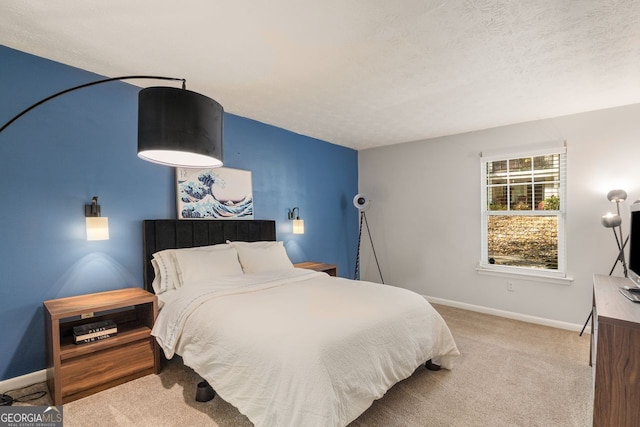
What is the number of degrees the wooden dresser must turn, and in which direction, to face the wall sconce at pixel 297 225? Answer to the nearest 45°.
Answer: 0° — it already faces it

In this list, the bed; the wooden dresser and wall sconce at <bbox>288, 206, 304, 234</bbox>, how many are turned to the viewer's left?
1

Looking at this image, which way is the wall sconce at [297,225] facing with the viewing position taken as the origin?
facing the viewer and to the right of the viewer

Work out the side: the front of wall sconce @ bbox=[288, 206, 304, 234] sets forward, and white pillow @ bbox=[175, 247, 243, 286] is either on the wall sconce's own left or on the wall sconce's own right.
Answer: on the wall sconce's own right

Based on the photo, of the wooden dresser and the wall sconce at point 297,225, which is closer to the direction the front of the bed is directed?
the wooden dresser

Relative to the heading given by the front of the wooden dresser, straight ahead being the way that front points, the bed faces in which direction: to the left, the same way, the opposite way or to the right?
the opposite way

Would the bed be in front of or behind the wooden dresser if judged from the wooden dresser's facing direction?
in front

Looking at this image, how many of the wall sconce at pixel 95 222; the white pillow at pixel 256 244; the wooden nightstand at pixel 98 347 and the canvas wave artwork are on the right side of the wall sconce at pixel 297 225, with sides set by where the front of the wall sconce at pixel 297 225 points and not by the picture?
4

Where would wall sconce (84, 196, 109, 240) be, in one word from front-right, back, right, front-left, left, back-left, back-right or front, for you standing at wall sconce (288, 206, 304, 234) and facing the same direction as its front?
right

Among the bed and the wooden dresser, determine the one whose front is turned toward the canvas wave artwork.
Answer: the wooden dresser

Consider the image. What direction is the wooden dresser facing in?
to the viewer's left

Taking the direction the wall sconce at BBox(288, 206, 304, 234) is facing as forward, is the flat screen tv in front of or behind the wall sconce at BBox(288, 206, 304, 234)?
in front

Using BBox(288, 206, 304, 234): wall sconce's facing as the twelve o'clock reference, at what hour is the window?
The window is roughly at 11 o'clock from the wall sconce.
